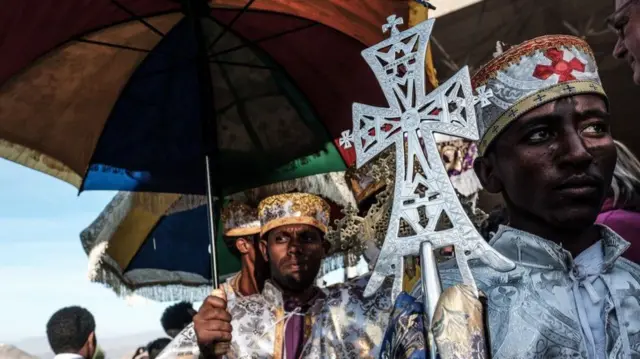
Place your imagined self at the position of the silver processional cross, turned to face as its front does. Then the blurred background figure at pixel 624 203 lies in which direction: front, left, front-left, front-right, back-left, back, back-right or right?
back-left

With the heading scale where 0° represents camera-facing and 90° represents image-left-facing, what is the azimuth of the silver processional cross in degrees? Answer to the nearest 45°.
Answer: approximately 0°

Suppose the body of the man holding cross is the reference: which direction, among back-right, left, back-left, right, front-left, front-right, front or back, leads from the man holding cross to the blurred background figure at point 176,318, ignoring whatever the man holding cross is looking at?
back

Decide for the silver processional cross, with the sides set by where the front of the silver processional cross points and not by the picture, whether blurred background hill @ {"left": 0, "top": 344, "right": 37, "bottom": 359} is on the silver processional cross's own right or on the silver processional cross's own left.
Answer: on the silver processional cross's own right

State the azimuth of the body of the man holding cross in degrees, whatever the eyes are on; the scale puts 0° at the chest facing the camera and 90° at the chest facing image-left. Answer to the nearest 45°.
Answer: approximately 315°
